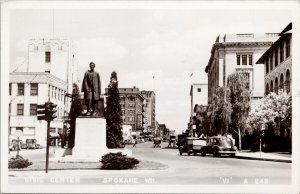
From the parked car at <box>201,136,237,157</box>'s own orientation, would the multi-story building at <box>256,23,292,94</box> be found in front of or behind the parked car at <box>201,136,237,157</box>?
behind

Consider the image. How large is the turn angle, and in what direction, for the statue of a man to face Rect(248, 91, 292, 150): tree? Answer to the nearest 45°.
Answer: approximately 90° to its left

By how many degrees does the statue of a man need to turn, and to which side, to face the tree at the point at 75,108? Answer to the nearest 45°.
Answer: approximately 135° to its right

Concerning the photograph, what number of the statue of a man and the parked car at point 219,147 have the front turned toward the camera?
1

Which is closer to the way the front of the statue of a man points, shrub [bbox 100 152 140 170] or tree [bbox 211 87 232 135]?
the shrub

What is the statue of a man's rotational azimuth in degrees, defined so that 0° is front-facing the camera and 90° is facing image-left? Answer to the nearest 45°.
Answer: approximately 0°
